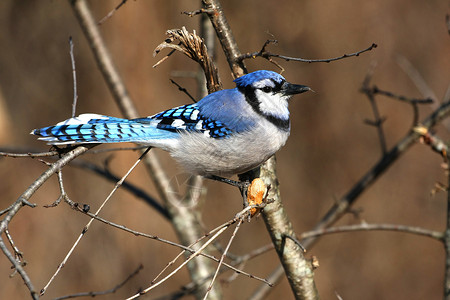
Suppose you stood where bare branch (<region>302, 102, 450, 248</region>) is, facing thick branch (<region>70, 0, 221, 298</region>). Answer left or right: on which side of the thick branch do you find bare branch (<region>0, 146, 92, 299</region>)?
left

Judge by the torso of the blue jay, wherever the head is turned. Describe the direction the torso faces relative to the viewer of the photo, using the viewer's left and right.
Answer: facing to the right of the viewer

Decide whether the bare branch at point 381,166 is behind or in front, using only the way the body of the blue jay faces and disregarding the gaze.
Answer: in front

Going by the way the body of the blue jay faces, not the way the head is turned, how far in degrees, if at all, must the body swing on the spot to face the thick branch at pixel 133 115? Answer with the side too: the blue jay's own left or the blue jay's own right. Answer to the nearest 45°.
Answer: approximately 135° to the blue jay's own left
